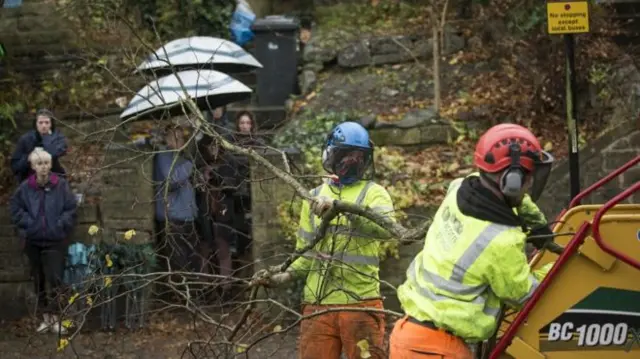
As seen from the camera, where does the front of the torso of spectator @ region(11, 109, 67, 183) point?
toward the camera

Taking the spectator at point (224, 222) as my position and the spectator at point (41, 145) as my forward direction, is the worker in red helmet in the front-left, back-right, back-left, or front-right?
back-left

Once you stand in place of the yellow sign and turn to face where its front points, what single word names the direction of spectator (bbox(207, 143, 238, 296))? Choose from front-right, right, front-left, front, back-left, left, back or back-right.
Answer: right

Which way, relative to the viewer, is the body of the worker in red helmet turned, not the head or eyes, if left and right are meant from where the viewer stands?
facing away from the viewer and to the right of the viewer

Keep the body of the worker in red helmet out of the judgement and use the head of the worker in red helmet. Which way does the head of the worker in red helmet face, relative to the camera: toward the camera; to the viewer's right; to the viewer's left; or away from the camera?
to the viewer's right

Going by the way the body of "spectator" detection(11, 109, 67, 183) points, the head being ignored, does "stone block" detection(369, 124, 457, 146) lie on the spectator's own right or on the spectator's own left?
on the spectator's own left

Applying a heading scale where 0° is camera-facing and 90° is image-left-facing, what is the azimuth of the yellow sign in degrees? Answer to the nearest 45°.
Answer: approximately 0°

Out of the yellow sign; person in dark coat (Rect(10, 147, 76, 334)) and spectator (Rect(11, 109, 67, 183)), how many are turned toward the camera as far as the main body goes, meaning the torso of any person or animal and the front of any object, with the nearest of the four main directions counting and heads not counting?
3

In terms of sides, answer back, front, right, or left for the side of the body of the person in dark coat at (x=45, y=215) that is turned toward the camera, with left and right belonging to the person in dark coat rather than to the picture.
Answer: front
